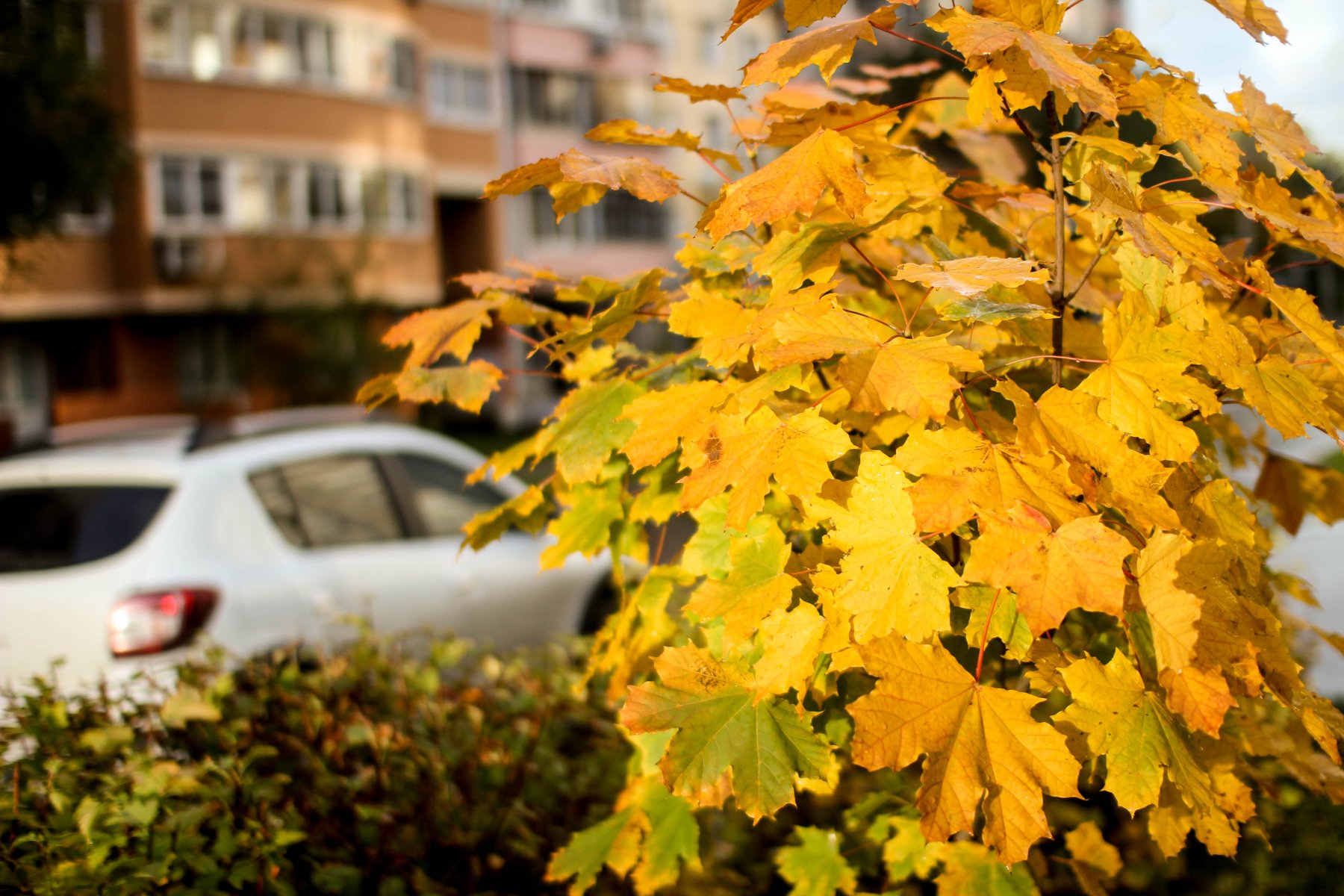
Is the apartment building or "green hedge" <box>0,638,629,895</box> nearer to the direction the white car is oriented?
the apartment building

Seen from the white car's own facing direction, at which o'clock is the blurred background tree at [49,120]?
The blurred background tree is roughly at 10 o'clock from the white car.

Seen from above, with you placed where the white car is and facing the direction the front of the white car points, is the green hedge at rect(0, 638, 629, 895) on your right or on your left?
on your right

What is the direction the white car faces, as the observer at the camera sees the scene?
facing away from the viewer and to the right of the viewer

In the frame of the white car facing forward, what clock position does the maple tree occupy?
The maple tree is roughly at 4 o'clock from the white car.
